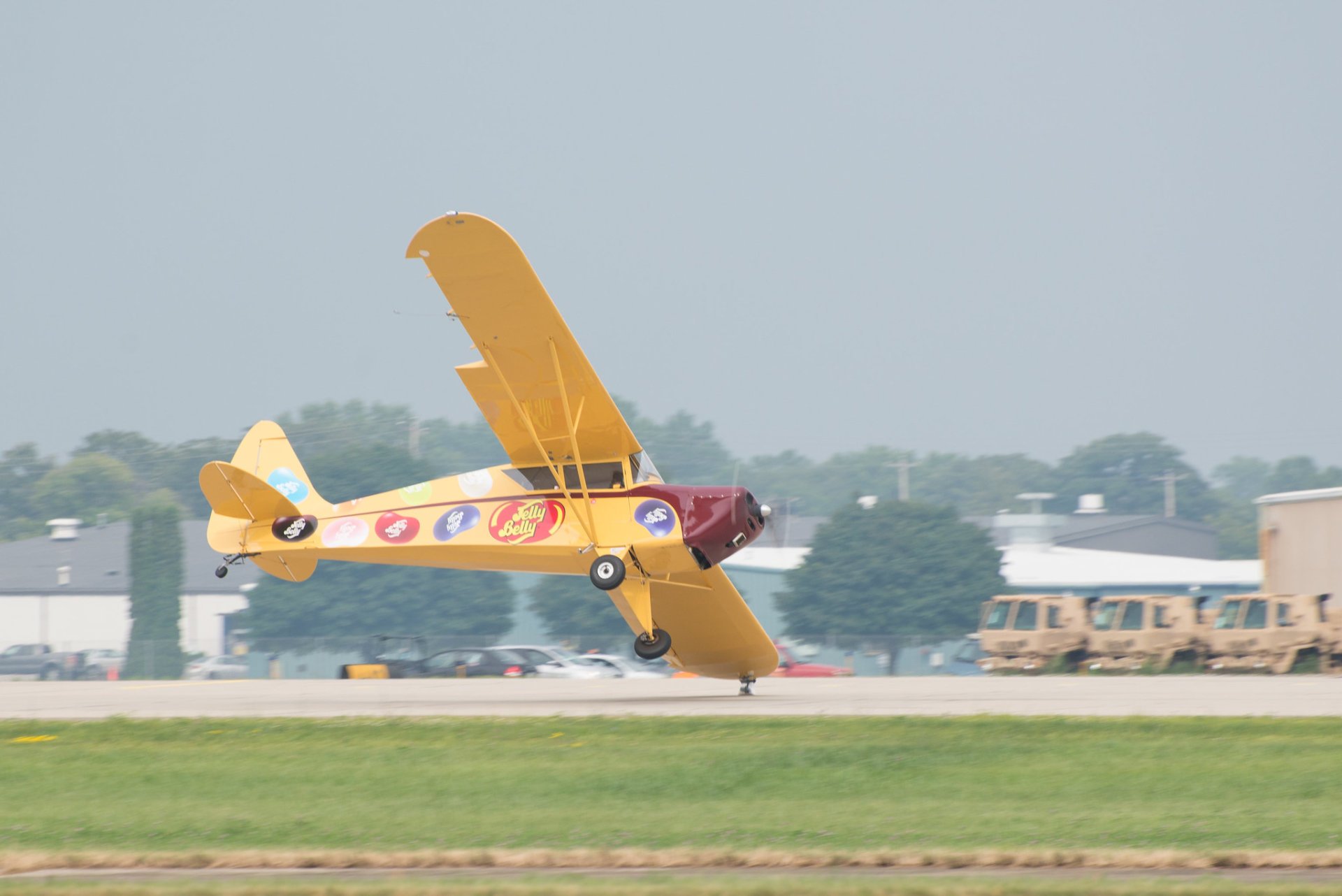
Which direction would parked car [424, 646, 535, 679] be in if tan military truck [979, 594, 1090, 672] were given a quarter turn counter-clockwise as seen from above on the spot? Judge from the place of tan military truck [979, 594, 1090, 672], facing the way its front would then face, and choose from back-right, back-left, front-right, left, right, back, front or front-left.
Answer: back-right

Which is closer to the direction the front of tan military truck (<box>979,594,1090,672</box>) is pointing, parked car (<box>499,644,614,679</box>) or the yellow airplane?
the yellow airplane

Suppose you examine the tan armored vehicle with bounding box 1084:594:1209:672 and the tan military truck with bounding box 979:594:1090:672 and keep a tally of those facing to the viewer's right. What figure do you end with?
0

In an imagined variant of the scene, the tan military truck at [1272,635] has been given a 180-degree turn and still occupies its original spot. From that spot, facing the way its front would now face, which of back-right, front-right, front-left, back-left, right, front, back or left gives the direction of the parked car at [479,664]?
back-left

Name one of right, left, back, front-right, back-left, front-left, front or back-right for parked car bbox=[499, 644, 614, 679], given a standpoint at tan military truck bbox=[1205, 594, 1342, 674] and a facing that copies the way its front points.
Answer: front-right

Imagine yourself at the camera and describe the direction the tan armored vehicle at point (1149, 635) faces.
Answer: facing the viewer and to the left of the viewer

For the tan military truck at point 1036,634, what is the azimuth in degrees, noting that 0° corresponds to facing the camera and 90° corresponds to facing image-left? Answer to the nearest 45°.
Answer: approximately 45°

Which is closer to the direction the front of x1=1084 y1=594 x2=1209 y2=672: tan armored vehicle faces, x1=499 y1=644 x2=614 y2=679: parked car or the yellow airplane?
the yellow airplane

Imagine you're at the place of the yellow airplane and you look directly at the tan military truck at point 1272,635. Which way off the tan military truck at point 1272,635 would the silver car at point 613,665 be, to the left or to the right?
left

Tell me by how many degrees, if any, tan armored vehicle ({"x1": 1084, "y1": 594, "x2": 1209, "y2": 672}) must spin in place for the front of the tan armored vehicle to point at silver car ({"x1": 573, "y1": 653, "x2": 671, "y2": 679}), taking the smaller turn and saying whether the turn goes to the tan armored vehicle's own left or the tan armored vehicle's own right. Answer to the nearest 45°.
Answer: approximately 45° to the tan armored vehicle's own right

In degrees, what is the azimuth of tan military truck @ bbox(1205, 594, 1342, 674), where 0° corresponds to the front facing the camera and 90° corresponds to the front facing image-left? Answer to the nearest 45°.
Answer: approximately 45°

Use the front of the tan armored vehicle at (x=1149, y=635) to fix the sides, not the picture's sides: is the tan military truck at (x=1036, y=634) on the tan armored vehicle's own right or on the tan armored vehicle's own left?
on the tan armored vehicle's own right
